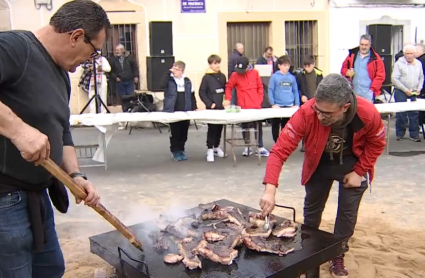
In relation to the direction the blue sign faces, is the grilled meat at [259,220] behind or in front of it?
in front

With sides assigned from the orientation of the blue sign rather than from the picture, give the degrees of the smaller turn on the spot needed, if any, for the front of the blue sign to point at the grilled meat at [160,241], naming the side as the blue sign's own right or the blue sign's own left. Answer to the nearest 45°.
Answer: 0° — it already faces it

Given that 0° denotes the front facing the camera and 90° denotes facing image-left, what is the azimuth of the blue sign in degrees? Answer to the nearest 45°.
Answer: approximately 0°

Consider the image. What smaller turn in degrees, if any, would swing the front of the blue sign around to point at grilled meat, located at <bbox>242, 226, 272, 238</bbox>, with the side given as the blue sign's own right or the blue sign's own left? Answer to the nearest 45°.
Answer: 0° — it already faces it

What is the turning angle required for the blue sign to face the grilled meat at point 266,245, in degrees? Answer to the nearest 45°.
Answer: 0° — it already faces it

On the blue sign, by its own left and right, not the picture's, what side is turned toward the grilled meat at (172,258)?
front

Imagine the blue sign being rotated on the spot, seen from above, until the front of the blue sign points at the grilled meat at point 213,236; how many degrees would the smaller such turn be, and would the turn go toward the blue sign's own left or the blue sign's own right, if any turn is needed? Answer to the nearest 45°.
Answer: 0° — it already faces it

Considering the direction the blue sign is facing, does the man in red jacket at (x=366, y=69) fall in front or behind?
in front

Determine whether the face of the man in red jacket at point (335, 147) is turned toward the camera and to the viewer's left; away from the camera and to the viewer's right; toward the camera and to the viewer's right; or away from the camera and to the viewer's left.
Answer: toward the camera and to the viewer's left

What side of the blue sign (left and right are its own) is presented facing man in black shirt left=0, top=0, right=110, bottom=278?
front

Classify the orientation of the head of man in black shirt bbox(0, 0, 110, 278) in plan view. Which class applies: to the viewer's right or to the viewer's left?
to the viewer's right
